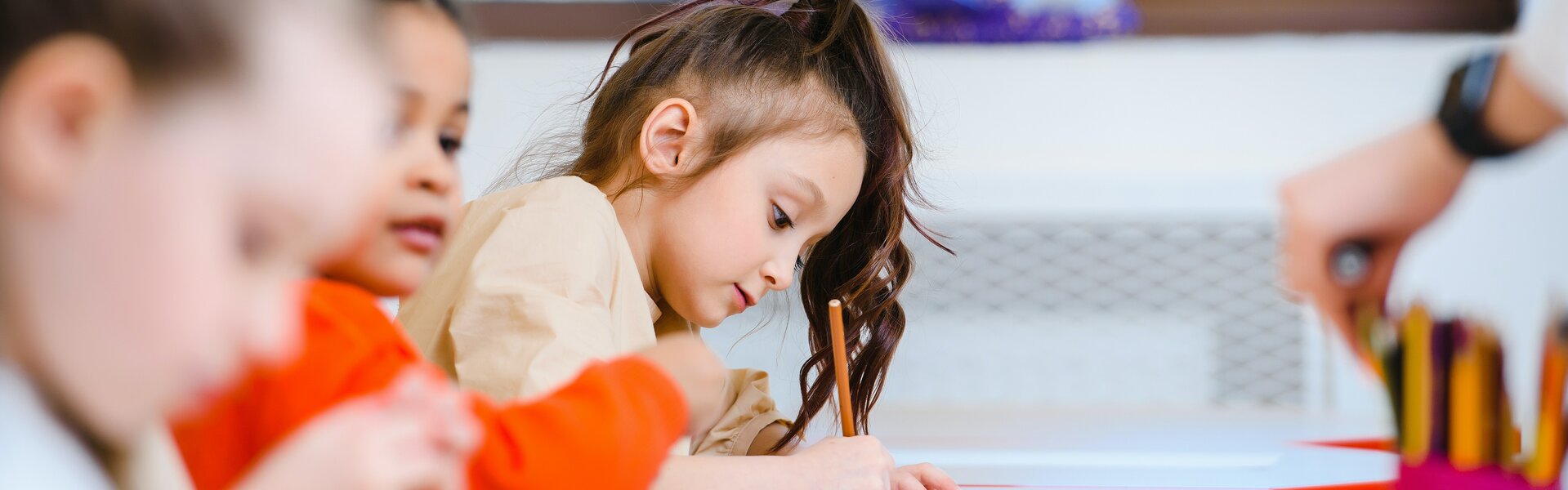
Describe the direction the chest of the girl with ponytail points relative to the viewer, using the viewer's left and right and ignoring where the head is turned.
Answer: facing to the right of the viewer

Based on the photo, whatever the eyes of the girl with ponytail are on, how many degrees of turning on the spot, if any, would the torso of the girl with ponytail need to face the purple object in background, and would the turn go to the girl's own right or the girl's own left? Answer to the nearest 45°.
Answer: approximately 45° to the girl's own left
